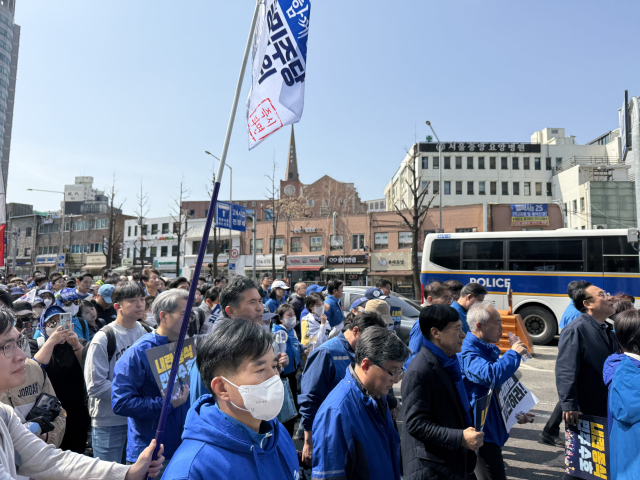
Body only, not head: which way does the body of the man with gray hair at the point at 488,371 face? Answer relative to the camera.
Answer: to the viewer's right

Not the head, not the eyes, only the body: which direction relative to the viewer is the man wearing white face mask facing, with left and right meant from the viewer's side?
facing the viewer and to the right of the viewer

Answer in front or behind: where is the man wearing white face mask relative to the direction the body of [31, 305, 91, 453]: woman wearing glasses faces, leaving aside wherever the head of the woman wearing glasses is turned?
in front

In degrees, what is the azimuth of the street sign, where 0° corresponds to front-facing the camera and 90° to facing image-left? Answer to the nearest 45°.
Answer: approximately 0°

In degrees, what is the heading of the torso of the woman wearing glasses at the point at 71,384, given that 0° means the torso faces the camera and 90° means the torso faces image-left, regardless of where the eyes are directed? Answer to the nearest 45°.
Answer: approximately 315°
